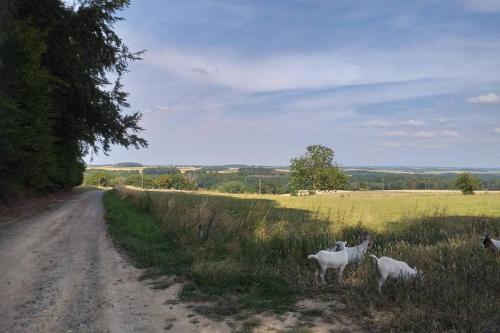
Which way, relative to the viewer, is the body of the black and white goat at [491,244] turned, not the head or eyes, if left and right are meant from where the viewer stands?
facing to the left of the viewer

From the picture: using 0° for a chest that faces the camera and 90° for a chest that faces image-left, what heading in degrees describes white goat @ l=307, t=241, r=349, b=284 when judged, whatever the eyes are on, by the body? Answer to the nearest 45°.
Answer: approximately 270°

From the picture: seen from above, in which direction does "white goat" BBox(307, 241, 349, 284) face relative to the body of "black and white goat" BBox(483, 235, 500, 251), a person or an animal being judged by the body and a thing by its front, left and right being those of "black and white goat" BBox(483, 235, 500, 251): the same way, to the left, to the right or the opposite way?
the opposite way

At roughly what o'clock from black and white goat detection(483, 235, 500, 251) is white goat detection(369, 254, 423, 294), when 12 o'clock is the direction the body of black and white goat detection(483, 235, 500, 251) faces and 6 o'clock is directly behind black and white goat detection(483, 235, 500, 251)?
white goat detection(369, 254, 423, 294) is roughly at 10 o'clock from black and white goat detection(483, 235, 500, 251).
